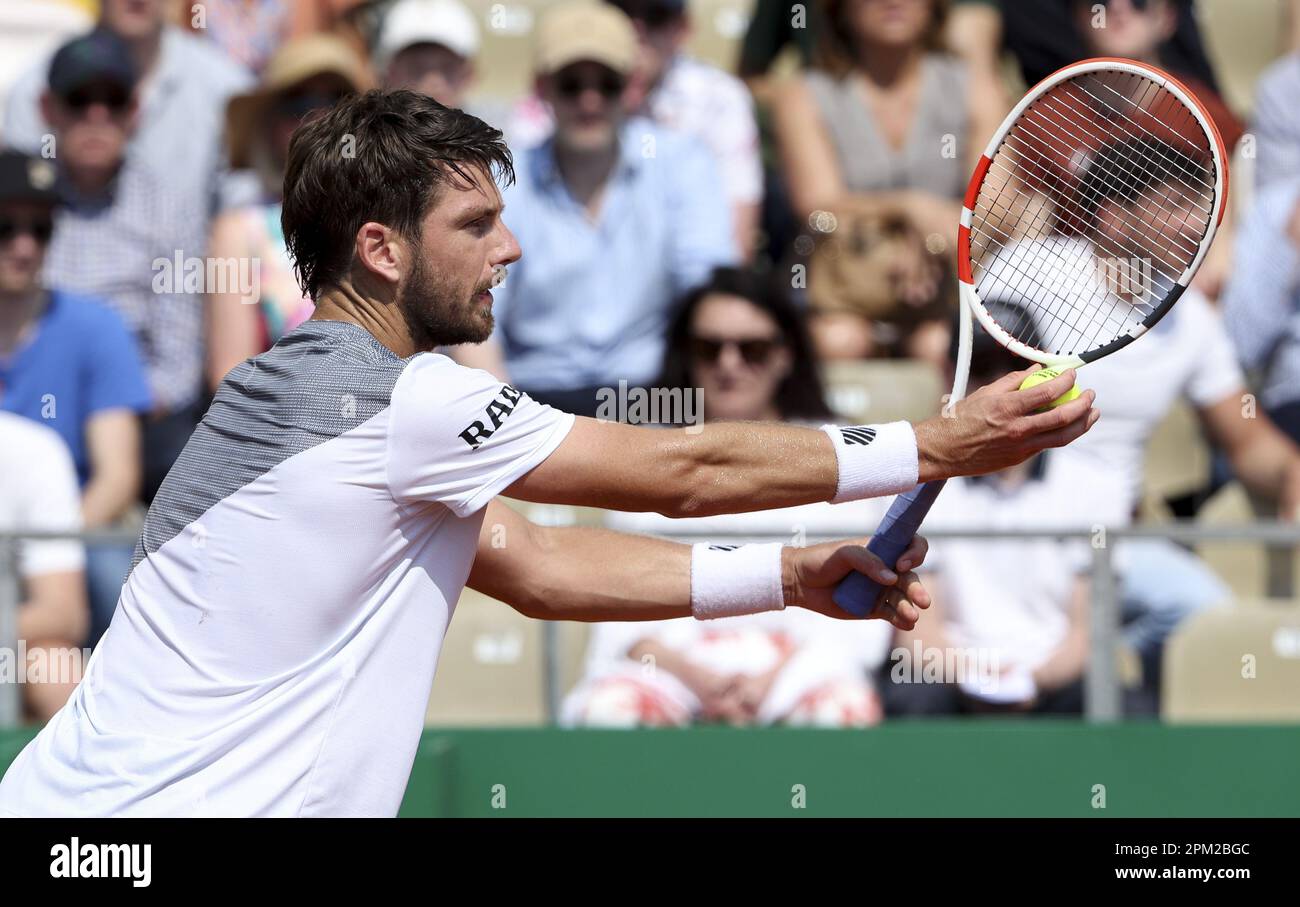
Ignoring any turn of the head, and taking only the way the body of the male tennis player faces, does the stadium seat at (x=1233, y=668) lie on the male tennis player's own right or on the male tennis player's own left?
on the male tennis player's own left

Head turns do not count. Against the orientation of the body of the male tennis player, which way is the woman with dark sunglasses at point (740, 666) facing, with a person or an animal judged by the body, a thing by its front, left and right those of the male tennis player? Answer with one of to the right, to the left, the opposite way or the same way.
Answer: to the right

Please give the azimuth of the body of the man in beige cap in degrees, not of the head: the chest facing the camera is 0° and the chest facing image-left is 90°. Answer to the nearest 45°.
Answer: approximately 0°

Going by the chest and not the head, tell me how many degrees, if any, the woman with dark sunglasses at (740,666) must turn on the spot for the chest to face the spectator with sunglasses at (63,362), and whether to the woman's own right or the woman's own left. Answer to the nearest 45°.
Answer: approximately 90° to the woman's own right

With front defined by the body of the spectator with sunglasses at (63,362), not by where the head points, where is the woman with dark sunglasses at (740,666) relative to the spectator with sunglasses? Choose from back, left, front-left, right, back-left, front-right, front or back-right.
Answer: front-left

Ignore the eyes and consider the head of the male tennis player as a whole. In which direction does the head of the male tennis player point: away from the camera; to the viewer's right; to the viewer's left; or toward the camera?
to the viewer's right

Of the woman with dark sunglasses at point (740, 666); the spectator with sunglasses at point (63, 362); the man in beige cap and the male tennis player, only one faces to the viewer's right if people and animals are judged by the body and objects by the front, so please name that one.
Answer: the male tennis player

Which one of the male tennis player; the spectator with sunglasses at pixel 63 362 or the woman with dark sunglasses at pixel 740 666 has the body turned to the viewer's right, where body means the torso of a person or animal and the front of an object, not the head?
the male tennis player

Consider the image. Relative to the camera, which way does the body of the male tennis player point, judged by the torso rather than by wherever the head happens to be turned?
to the viewer's right

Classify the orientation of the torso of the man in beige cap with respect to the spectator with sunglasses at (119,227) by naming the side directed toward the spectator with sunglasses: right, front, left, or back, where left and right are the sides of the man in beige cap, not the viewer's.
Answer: right
